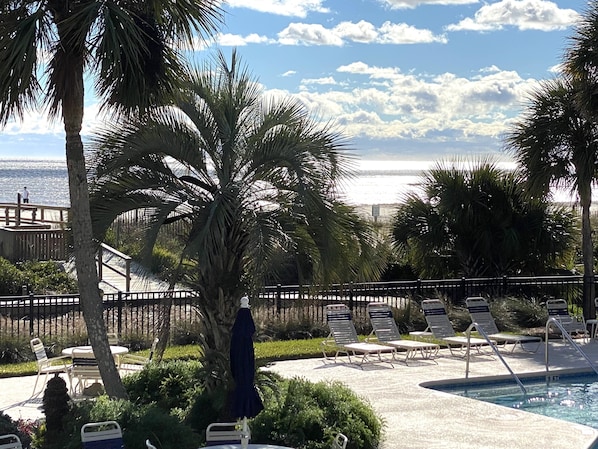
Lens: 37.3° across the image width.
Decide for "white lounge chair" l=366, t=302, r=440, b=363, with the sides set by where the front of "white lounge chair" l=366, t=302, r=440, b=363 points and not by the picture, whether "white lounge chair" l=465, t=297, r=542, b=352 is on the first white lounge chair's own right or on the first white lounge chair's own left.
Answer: on the first white lounge chair's own left

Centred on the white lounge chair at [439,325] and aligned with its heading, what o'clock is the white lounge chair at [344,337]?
the white lounge chair at [344,337] is roughly at 3 o'clock from the white lounge chair at [439,325].

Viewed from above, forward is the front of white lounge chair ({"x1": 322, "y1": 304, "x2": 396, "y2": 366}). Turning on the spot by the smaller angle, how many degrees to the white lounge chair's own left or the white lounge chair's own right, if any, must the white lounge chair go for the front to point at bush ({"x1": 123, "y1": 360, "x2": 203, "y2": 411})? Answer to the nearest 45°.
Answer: approximately 90° to the white lounge chair's own right

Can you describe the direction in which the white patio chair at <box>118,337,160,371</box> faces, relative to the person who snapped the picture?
facing to the left of the viewer

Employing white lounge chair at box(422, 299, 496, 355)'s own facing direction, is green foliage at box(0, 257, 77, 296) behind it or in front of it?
behind

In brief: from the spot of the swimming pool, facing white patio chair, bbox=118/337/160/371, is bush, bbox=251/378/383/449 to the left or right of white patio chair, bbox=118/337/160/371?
left

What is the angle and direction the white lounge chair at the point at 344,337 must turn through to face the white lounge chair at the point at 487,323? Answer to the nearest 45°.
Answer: approximately 90° to its left

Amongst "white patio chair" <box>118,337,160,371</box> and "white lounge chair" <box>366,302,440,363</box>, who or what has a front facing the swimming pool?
the white lounge chair

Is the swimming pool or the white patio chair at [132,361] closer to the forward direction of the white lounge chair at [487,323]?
the swimming pool

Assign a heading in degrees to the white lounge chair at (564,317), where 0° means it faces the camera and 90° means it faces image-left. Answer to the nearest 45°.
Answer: approximately 315°

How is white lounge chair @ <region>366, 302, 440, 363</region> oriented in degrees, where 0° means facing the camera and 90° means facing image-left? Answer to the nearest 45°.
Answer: approximately 315°

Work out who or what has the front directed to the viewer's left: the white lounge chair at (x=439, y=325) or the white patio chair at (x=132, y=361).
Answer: the white patio chair

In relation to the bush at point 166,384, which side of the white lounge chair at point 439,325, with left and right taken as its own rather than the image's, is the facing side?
right
